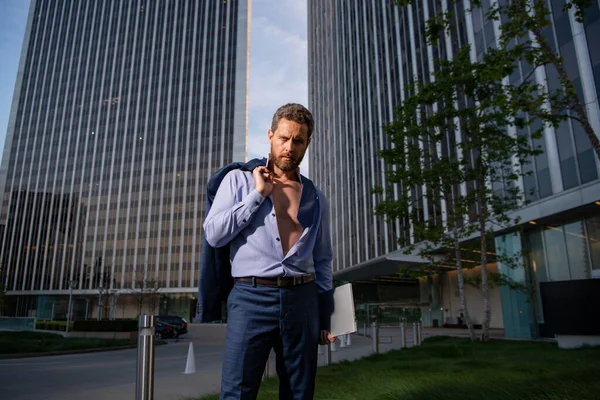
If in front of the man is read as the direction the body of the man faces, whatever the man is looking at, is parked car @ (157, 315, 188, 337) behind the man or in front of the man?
behind

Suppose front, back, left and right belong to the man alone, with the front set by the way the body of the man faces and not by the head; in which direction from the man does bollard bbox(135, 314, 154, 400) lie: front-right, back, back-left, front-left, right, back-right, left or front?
back-right

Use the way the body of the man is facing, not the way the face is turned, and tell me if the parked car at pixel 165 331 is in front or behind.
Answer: behind

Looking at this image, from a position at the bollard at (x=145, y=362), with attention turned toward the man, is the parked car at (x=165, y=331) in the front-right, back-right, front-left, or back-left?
back-left

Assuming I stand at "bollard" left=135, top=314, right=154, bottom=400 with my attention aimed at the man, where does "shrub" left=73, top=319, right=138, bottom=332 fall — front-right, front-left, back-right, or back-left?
back-left

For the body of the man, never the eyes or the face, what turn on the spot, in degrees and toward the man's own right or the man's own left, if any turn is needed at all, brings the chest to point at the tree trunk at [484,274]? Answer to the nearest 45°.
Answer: approximately 135° to the man's own left

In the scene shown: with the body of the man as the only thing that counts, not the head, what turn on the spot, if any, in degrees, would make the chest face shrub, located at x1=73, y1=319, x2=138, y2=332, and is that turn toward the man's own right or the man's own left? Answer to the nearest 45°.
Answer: approximately 180°

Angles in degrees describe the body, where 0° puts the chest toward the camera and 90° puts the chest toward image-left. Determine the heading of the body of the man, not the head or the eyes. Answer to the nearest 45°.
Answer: approximately 0°

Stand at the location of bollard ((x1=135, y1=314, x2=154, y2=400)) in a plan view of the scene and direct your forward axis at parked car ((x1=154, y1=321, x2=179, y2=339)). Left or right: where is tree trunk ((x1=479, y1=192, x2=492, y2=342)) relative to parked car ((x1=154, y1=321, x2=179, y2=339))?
right
